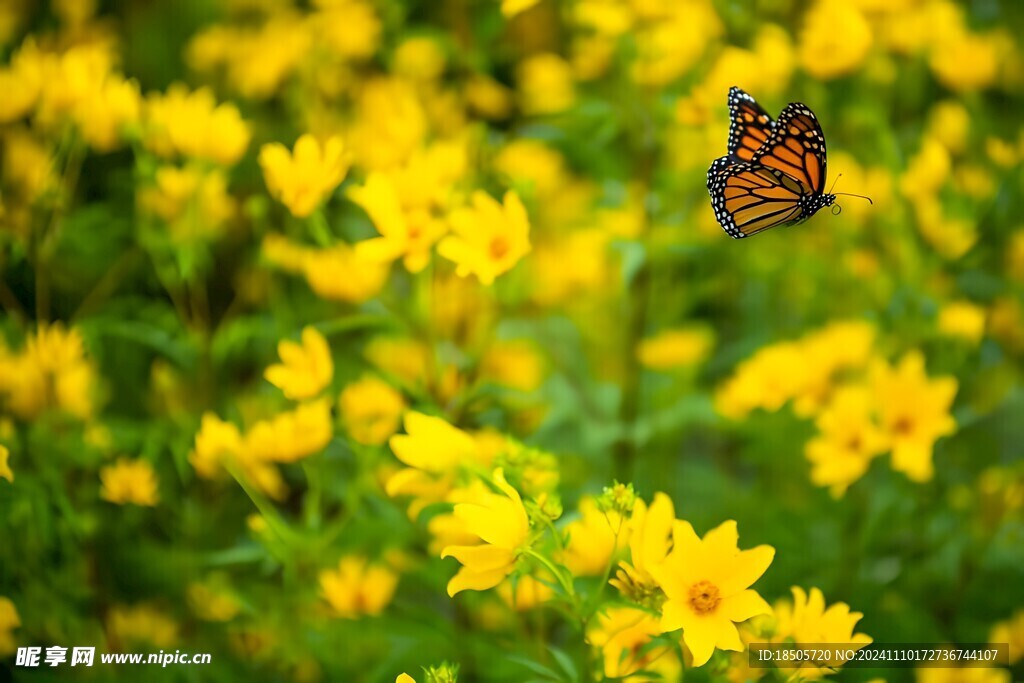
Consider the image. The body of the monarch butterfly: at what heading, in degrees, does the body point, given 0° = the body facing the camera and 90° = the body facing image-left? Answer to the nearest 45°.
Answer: approximately 270°
